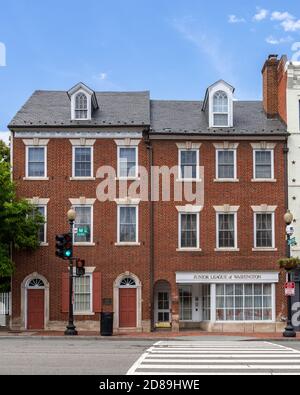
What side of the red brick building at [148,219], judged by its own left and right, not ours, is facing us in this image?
front

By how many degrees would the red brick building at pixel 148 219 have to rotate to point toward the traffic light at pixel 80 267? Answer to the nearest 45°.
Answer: approximately 45° to its right

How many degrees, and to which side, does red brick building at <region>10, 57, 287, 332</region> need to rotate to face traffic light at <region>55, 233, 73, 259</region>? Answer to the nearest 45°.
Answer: approximately 45° to its right

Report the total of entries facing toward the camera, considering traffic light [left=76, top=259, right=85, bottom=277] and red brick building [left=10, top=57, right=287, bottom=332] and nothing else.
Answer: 2

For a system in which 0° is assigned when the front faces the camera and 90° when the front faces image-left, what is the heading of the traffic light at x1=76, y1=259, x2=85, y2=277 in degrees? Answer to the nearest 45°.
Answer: approximately 0°

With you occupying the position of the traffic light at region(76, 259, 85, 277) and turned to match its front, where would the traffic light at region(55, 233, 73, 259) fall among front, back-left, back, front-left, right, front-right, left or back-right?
front-right

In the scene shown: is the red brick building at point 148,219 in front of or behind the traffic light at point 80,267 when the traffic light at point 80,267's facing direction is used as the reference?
behind
